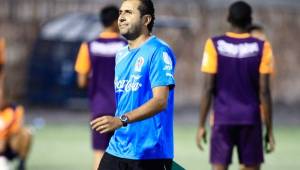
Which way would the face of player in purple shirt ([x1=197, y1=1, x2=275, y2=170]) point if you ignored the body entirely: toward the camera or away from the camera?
away from the camera

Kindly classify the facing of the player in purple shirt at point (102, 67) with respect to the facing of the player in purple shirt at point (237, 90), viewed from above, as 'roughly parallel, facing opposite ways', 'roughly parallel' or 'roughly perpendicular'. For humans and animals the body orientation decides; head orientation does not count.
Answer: roughly parallel

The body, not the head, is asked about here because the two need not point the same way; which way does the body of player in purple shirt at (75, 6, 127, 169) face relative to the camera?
away from the camera

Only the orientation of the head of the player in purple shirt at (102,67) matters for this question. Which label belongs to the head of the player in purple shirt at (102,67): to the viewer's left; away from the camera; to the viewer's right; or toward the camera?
away from the camera

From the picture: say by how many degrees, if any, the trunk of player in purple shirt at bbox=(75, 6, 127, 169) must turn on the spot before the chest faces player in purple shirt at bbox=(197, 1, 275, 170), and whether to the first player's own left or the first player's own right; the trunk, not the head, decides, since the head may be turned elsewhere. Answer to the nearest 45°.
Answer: approximately 135° to the first player's own right

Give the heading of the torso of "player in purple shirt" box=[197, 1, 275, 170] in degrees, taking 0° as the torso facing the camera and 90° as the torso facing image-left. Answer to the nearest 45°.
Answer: approximately 180°

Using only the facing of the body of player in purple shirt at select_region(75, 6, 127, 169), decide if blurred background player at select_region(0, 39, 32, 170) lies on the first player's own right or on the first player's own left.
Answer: on the first player's own left

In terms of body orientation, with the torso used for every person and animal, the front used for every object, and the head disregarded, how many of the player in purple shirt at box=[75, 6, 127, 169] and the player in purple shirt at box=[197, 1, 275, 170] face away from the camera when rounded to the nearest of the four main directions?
2
